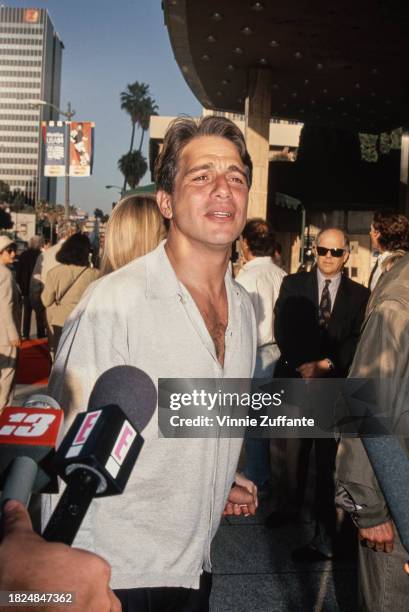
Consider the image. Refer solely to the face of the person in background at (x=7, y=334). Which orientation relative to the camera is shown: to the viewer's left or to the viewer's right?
to the viewer's right

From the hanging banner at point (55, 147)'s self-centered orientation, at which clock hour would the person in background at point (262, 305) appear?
The person in background is roughly at 12 o'clock from the hanging banner.

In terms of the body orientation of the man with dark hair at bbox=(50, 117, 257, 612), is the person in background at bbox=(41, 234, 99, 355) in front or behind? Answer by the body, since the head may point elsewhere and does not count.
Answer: behind

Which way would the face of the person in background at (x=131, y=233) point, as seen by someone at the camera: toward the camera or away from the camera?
away from the camera

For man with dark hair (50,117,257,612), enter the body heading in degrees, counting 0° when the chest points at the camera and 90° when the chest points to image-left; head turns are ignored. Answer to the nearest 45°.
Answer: approximately 315°

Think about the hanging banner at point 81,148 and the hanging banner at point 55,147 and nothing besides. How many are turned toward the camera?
2

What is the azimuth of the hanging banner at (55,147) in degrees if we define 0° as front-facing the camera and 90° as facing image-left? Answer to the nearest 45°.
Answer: approximately 0°

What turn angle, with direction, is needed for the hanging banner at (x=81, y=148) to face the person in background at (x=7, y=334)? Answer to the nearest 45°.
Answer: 0° — it already faces them
